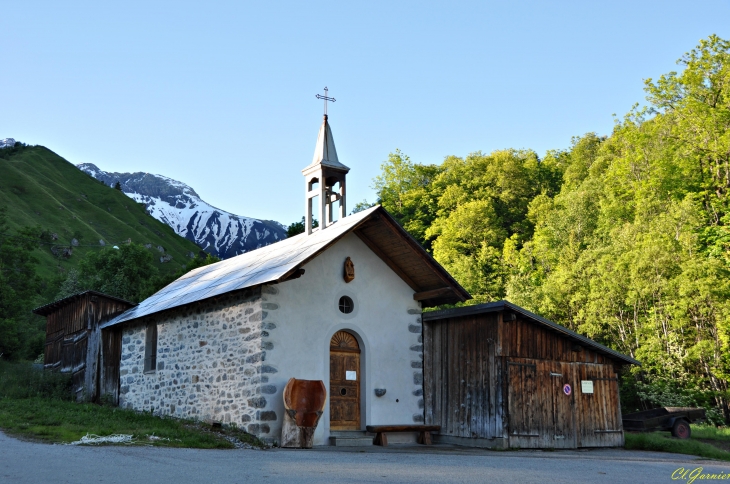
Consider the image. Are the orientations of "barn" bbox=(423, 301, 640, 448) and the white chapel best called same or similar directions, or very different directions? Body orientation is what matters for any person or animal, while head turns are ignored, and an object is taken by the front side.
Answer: same or similar directions

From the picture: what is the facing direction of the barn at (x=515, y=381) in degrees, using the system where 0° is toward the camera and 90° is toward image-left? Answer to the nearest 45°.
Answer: approximately 315°

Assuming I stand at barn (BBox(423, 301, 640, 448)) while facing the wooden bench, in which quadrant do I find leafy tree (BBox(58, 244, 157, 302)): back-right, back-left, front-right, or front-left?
front-right

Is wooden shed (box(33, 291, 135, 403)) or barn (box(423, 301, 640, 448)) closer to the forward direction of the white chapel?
the barn

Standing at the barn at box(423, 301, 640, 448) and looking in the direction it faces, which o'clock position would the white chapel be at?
The white chapel is roughly at 4 o'clock from the barn.

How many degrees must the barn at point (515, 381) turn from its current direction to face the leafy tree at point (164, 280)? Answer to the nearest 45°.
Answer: approximately 180°

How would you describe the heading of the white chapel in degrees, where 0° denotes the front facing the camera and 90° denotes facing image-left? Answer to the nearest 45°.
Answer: approximately 315°

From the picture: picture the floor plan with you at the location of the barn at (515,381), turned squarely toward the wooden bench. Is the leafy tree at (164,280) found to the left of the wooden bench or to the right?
right

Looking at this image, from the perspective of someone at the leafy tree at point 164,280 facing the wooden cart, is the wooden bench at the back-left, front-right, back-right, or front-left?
front-right

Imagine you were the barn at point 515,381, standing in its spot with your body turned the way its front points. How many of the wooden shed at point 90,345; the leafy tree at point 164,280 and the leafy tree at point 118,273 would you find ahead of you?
0

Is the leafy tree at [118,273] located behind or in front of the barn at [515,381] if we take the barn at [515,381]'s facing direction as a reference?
behind

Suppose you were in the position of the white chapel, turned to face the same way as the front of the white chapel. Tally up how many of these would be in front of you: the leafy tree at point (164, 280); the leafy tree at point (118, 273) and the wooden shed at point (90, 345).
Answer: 0

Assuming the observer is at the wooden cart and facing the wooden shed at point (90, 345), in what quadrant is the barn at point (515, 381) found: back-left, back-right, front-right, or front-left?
front-left

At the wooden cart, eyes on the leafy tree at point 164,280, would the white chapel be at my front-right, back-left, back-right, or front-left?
front-left

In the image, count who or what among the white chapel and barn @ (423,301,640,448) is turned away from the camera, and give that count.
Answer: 0
